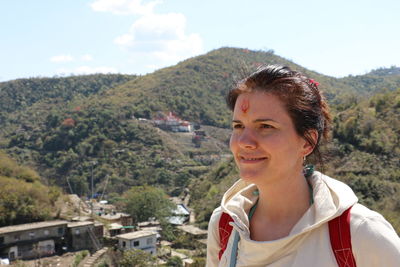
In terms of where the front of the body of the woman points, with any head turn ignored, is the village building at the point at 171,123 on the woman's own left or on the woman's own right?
on the woman's own right

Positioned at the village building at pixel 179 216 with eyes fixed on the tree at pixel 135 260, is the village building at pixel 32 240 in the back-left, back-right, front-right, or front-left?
front-right

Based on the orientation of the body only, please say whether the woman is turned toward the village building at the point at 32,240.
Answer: no

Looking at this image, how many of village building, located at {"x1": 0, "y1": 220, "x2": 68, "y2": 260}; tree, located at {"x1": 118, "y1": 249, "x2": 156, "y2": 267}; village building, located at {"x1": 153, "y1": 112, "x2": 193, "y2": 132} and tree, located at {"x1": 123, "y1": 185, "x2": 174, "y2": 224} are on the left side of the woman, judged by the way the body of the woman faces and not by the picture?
0

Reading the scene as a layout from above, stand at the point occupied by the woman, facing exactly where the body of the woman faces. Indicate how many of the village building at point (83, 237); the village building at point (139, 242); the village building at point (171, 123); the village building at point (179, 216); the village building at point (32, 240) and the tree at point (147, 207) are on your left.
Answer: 0

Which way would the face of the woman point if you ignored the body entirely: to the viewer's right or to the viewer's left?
to the viewer's left

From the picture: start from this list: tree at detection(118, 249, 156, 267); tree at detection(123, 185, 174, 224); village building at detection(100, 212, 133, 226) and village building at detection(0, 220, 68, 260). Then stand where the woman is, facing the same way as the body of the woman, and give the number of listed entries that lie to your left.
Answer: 0

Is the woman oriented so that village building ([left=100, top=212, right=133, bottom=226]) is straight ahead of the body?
no

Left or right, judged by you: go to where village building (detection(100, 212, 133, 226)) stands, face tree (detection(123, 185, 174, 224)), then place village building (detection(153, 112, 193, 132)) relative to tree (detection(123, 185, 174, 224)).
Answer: left

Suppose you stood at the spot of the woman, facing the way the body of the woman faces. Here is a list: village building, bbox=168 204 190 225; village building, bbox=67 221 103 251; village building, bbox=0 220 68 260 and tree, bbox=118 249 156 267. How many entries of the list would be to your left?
0

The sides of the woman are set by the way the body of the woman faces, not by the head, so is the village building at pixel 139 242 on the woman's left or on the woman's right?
on the woman's right

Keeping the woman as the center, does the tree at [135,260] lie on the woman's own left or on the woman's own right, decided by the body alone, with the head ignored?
on the woman's own right

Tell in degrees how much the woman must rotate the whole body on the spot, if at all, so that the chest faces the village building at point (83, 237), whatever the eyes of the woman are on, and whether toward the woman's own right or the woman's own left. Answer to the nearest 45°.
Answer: approximately 90° to the woman's own right

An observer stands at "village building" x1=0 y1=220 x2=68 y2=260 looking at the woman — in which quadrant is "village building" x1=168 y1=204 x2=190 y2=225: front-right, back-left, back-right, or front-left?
back-left

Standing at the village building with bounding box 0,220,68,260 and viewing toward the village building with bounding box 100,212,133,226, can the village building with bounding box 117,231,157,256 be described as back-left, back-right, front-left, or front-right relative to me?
front-right

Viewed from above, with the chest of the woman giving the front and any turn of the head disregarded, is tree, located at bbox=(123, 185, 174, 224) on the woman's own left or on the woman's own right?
on the woman's own right
